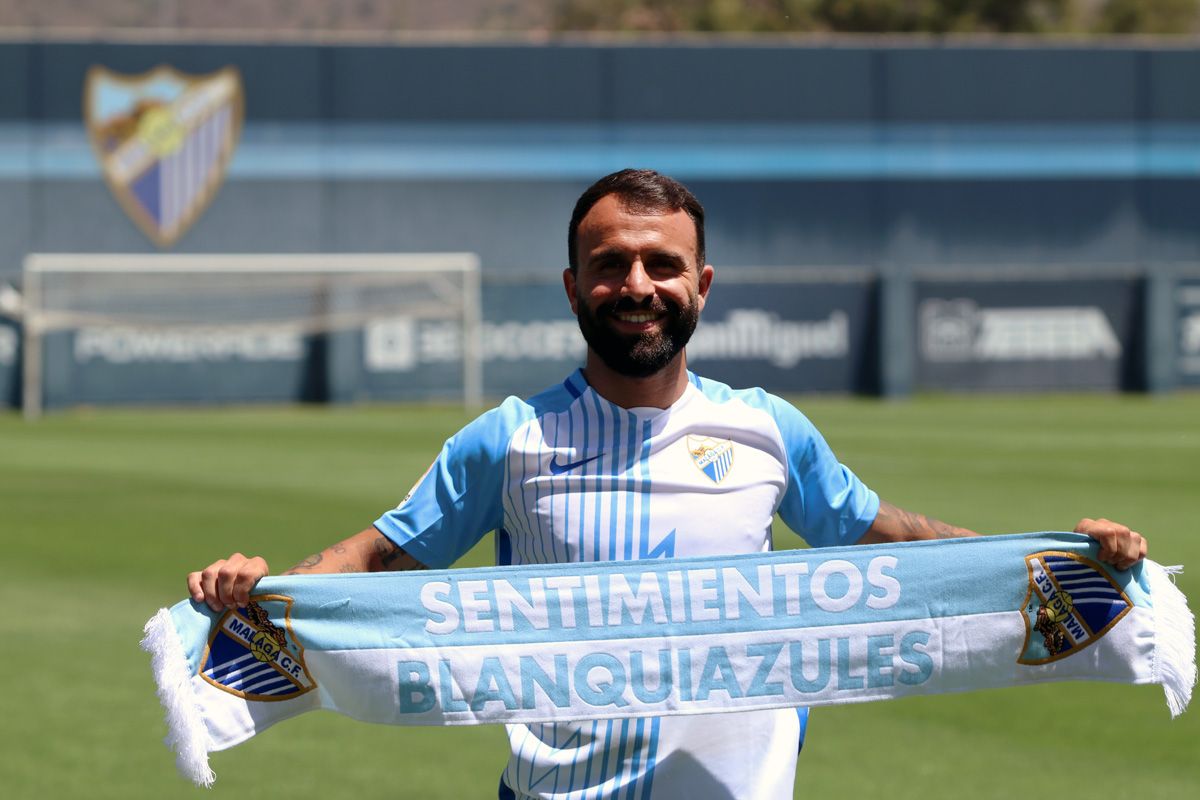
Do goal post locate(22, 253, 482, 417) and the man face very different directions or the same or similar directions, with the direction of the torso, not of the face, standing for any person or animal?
same or similar directions

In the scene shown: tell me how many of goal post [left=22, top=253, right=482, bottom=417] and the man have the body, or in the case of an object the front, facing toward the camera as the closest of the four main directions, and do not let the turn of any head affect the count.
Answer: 2

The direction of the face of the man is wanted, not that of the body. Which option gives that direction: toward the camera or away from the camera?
toward the camera

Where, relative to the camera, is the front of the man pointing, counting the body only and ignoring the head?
toward the camera

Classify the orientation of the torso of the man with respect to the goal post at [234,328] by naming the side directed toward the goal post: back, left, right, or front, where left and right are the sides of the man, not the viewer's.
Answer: back

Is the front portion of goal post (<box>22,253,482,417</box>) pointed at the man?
yes

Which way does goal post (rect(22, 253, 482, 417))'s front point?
toward the camera
